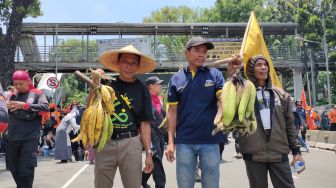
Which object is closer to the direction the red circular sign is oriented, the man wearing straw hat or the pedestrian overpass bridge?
the man wearing straw hat

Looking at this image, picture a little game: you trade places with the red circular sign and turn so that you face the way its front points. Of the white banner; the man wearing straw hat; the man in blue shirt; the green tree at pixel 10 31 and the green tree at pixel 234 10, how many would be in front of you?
2

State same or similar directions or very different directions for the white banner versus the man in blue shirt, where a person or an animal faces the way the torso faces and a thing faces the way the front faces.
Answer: same or similar directions

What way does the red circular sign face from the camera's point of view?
toward the camera

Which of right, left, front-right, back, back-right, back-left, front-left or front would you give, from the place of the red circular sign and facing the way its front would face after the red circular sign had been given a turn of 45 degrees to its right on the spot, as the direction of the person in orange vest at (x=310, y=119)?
back-left

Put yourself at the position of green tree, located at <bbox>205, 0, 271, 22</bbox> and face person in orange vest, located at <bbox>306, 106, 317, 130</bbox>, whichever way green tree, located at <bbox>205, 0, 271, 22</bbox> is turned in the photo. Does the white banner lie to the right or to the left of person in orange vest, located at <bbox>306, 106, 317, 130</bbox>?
right

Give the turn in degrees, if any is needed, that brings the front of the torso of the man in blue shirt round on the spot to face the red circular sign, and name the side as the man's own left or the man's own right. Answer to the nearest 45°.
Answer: approximately 180°

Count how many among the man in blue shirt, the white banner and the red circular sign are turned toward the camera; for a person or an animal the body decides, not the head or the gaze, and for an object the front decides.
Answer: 3

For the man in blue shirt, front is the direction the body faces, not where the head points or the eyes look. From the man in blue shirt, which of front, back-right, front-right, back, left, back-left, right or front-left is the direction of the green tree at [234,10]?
back

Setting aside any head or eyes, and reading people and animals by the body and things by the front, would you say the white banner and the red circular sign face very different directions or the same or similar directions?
same or similar directions

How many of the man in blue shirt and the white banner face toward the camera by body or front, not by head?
2

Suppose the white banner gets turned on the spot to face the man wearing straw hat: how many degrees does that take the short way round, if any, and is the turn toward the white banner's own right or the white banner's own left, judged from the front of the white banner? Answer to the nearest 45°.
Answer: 0° — it already faces them

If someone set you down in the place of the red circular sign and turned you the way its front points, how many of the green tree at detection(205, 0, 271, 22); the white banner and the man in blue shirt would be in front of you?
1

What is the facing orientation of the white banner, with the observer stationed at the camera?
facing the viewer

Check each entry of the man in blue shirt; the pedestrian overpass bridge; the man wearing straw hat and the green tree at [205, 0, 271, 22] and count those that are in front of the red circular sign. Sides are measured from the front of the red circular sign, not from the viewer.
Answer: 2

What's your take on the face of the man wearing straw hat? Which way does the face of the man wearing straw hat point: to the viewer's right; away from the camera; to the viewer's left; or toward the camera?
toward the camera
